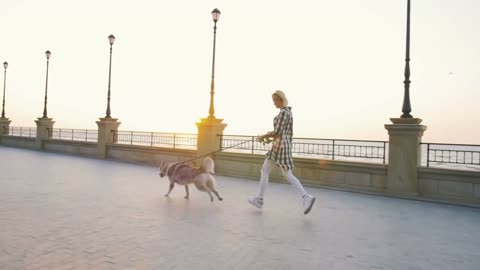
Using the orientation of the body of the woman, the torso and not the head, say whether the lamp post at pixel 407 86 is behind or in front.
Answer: behind

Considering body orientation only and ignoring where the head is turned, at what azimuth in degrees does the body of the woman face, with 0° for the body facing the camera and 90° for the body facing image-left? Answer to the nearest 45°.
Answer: approximately 90°

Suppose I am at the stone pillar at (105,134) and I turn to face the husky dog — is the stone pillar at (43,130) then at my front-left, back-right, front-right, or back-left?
back-right

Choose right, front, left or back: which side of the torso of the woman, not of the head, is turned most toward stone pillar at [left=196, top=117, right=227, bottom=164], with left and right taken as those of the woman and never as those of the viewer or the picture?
right

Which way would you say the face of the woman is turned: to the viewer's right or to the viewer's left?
to the viewer's left

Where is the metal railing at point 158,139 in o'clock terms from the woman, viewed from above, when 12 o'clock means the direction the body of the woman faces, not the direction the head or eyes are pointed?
The metal railing is roughly at 2 o'clock from the woman.

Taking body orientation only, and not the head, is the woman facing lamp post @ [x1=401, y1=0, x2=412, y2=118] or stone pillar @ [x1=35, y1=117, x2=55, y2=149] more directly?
the stone pillar

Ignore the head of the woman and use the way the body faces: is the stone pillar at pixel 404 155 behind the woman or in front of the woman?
behind

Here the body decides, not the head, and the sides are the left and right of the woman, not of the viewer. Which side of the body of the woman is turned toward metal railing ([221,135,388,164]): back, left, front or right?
right

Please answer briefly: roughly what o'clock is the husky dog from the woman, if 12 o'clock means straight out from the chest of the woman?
The husky dog is roughly at 1 o'clock from the woman.

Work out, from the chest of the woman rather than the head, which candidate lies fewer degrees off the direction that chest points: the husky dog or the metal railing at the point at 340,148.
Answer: the husky dog

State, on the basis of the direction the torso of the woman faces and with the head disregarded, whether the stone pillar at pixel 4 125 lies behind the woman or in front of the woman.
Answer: in front

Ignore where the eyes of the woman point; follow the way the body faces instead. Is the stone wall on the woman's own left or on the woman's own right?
on the woman's own right

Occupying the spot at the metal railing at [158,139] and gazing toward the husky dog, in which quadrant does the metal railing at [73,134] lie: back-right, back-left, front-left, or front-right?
back-right
